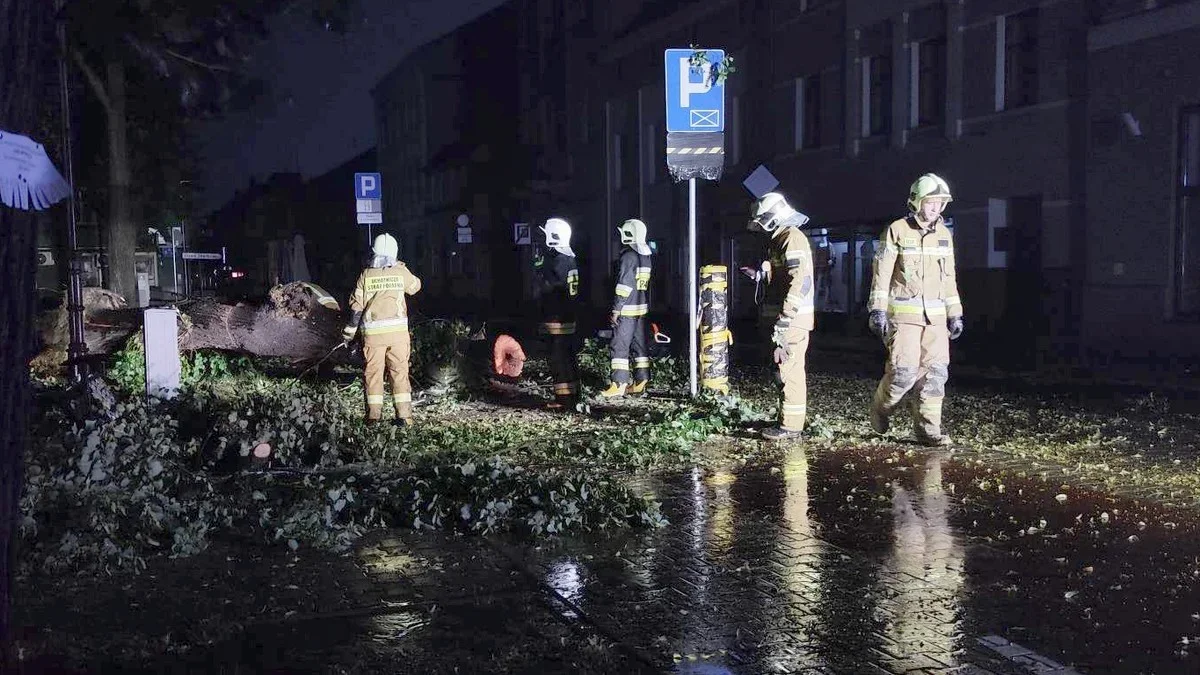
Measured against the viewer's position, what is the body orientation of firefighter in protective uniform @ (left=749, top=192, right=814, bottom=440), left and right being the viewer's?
facing to the left of the viewer

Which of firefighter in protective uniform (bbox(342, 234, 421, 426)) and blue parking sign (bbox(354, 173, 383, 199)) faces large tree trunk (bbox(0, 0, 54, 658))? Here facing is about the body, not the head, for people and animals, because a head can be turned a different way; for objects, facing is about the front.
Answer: the blue parking sign

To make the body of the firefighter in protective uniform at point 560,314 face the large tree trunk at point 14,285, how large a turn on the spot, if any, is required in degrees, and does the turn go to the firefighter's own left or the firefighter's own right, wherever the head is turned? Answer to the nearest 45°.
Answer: approximately 90° to the firefighter's own left

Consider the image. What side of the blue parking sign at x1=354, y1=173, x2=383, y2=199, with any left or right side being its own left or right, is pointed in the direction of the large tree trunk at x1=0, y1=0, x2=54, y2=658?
front

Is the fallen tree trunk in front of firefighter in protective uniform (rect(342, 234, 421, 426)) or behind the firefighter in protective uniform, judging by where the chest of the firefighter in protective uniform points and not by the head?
in front

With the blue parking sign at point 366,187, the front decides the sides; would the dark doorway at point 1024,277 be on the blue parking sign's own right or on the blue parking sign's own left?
on the blue parking sign's own left

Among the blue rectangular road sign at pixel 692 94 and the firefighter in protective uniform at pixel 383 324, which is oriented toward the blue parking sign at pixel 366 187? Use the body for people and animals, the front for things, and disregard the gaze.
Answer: the firefighter in protective uniform

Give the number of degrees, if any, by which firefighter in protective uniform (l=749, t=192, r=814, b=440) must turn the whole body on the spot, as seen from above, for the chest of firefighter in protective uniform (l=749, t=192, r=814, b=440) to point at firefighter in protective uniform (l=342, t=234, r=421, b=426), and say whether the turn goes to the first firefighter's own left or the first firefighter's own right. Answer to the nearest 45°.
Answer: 0° — they already face them

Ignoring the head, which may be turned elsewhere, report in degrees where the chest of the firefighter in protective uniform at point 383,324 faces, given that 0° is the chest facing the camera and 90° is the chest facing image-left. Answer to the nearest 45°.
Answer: approximately 180°

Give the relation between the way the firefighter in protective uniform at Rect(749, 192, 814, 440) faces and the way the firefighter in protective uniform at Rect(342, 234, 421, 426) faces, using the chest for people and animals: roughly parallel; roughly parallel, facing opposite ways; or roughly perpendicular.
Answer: roughly perpendicular

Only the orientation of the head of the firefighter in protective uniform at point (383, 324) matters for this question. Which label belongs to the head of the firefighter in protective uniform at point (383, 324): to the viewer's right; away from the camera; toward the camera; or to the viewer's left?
away from the camera

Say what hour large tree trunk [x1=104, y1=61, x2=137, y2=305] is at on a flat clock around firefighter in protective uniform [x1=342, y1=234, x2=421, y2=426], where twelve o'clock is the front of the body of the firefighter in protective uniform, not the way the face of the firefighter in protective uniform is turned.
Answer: The large tree trunk is roughly at 11 o'clock from the firefighter in protective uniform.

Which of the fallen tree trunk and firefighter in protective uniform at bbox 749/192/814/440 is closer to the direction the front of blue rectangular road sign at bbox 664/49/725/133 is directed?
the firefighter in protective uniform

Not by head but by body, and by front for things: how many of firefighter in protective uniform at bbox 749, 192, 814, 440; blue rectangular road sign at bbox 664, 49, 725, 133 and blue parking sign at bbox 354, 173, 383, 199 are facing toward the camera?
2
